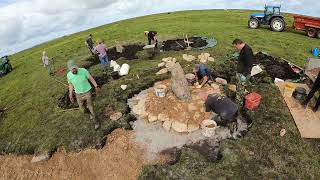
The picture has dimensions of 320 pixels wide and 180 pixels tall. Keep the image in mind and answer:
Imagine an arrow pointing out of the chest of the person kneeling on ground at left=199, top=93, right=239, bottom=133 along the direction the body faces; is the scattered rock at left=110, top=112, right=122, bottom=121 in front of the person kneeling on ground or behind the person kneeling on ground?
in front

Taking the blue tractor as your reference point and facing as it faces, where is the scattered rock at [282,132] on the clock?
The scattered rock is roughly at 9 o'clock from the blue tractor.

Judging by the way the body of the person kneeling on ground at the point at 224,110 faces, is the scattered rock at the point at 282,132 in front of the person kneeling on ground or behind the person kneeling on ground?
behind

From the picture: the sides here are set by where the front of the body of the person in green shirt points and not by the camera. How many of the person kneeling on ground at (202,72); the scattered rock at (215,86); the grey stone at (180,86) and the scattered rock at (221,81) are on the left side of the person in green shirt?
4

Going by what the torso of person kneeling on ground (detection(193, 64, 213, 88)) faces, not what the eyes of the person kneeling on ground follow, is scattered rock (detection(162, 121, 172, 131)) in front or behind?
in front

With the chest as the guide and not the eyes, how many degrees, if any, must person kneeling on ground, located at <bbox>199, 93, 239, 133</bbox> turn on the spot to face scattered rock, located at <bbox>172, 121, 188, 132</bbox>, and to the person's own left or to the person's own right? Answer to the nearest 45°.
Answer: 0° — they already face it

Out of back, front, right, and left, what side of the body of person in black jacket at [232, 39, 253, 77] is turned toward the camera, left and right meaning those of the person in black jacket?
left

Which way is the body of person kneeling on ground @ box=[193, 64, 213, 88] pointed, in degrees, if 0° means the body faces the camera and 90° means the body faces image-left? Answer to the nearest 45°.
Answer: approximately 45°

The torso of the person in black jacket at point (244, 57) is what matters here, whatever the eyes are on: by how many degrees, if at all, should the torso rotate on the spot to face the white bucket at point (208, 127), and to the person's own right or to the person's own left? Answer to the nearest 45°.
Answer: approximately 45° to the person's own left

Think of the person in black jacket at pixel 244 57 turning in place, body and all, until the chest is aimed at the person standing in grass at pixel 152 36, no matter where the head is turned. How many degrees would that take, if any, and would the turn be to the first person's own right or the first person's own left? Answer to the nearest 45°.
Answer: approximately 45° to the first person's own right

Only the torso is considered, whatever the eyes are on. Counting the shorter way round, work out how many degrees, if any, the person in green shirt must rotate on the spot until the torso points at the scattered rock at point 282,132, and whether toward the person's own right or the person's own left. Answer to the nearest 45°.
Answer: approximately 45° to the person's own left

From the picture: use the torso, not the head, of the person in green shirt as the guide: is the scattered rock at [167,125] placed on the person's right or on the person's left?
on the person's left

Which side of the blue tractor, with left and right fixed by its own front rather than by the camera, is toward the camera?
left

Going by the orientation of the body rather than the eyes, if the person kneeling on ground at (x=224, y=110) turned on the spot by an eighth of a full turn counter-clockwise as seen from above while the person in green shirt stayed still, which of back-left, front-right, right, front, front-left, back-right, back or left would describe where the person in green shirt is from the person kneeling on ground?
front-right

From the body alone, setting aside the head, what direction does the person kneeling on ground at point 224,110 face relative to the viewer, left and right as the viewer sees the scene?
facing to the left of the viewer

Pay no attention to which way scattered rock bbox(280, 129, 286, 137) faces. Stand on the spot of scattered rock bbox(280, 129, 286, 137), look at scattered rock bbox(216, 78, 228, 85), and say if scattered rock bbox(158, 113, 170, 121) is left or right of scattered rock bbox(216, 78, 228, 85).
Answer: left

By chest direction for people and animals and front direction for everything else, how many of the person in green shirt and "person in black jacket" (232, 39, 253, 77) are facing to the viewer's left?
1
